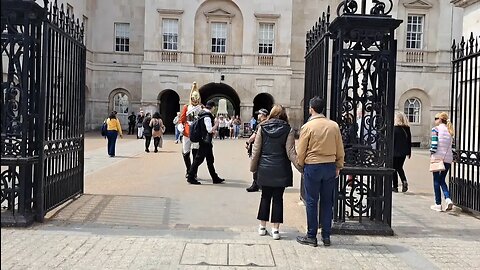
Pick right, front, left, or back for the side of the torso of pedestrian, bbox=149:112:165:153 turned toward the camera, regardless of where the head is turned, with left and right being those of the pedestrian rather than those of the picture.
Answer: back

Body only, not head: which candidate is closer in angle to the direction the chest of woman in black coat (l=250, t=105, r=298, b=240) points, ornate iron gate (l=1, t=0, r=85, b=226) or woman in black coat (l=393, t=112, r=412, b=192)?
the woman in black coat

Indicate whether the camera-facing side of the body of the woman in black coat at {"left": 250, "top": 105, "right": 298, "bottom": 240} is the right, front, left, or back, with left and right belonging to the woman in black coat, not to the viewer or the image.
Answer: back

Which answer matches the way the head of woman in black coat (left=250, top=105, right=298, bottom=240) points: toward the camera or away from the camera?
away from the camera

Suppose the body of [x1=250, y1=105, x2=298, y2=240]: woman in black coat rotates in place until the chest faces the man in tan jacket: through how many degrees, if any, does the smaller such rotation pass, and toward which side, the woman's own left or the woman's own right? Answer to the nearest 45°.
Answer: approximately 135° to the woman's own right

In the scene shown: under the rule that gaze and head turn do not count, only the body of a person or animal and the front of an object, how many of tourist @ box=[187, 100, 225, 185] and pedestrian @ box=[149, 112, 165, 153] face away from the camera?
1
